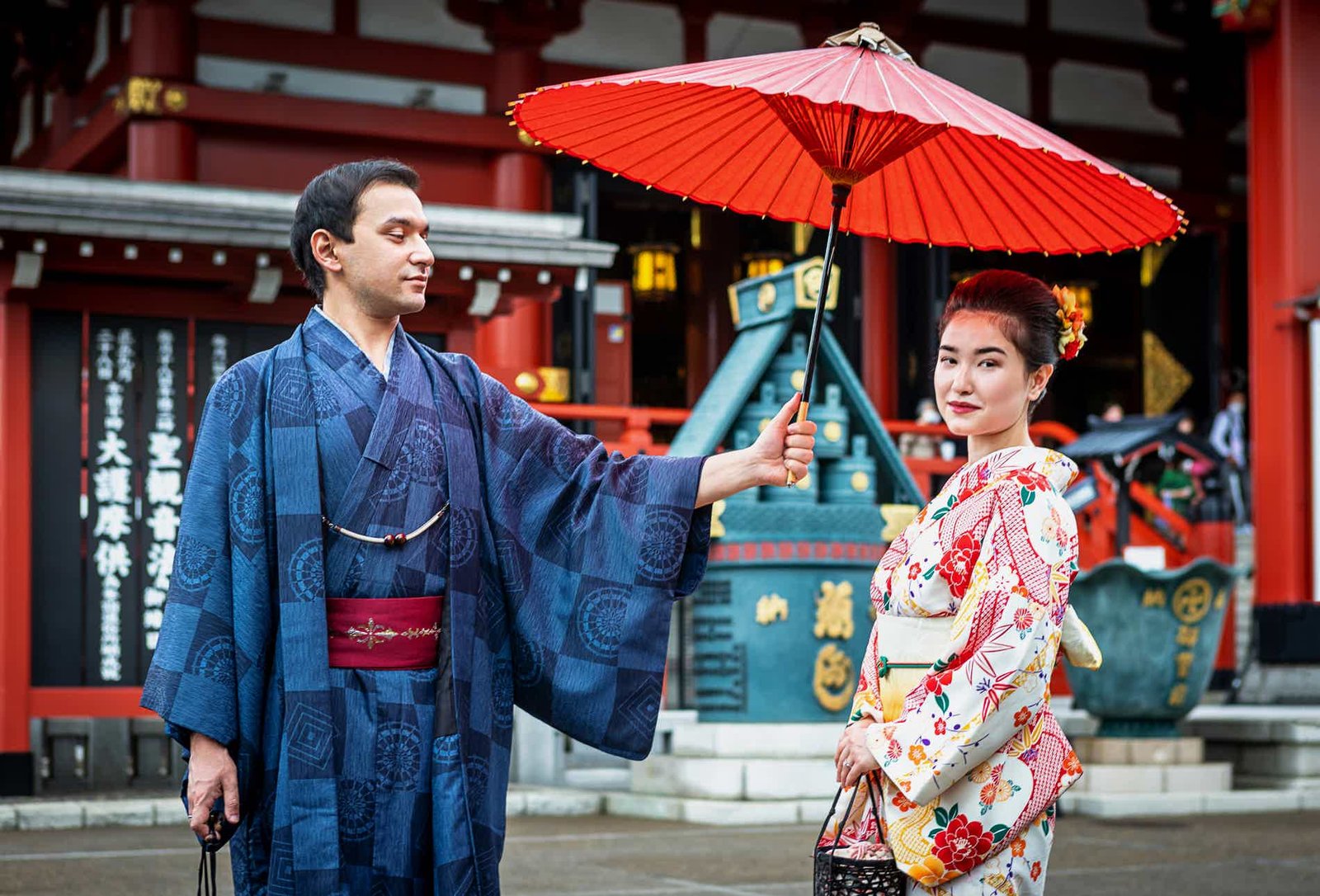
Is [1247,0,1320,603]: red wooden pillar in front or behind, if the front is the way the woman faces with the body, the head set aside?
behind

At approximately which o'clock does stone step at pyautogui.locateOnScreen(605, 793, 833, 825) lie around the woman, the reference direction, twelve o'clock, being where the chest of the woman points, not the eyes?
The stone step is roughly at 4 o'clock from the woman.

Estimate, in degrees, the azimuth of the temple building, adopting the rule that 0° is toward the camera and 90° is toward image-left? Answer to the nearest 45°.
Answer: approximately 0°

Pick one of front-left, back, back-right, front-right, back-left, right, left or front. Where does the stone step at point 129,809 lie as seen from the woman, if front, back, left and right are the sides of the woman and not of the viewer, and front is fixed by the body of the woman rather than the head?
right

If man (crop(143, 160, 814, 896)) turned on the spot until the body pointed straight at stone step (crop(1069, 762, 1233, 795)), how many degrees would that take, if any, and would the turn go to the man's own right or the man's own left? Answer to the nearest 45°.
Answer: approximately 90° to the man's own left

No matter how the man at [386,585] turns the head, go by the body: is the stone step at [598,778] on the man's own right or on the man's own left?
on the man's own left

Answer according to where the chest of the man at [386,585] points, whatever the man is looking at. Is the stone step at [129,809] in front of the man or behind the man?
behind

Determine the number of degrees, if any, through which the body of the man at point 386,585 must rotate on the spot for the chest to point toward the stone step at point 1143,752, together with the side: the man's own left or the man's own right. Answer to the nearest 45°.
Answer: approximately 90° to the man's own left

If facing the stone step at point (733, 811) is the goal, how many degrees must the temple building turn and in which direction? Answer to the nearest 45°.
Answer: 0° — it already faces it
